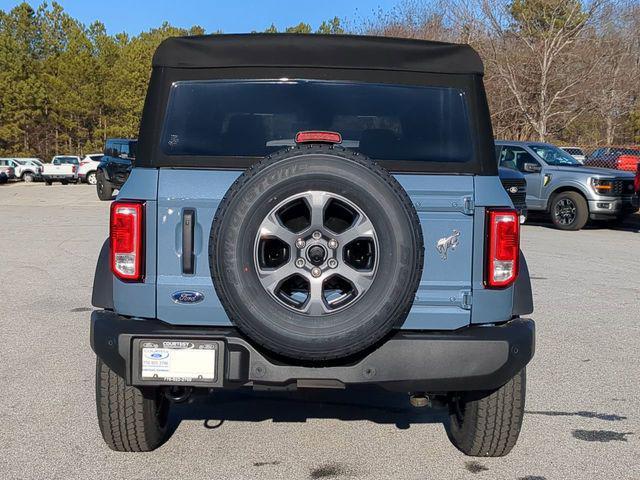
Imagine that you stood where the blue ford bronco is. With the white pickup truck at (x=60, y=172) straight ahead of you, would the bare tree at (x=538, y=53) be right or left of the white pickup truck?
right

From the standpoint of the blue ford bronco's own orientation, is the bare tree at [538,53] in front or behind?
in front

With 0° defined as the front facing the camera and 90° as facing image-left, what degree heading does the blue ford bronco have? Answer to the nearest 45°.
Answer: approximately 180°

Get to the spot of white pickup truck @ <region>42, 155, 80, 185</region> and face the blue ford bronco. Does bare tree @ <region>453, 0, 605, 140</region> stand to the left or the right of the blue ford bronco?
left

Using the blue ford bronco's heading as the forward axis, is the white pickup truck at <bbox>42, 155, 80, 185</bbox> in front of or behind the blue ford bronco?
in front
